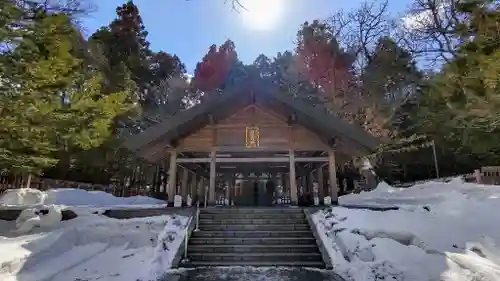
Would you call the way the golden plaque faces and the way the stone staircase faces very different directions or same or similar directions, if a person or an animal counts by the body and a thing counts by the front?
same or similar directions

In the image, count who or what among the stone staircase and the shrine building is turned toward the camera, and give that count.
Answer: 2

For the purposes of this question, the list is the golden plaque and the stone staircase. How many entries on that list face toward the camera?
2

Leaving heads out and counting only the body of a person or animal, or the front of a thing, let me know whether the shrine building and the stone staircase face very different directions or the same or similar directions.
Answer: same or similar directions

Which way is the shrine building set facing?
toward the camera

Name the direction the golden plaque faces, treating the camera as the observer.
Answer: facing the viewer
